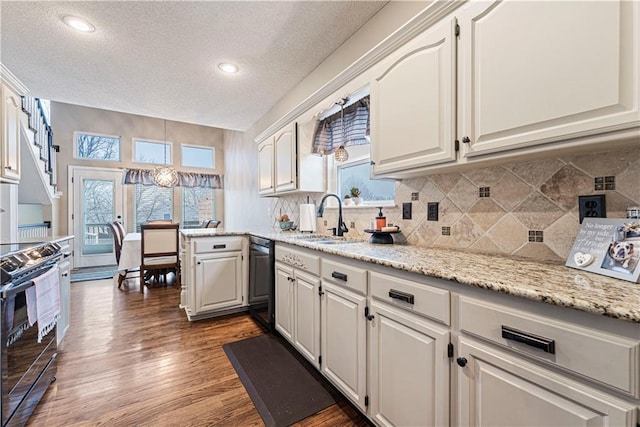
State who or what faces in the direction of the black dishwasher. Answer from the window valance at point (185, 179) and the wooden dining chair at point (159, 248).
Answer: the window valance

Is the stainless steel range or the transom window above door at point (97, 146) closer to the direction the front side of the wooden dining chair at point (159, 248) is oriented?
the transom window above door

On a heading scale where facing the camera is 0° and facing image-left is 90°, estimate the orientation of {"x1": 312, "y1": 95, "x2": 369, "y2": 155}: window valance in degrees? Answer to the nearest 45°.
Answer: approximately 45°

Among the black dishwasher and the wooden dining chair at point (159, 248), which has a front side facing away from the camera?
the wooden dining chair

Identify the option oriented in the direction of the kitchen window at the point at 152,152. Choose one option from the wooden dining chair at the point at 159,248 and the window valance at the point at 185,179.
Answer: the wooden dining chair

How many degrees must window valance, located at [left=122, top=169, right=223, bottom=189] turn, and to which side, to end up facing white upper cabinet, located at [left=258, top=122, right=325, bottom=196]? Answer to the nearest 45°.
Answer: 0° — it already faces it

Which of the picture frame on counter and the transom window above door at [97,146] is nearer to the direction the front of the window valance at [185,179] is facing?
the picture frame on counter

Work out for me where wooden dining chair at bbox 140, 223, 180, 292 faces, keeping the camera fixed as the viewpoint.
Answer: facing away from the viewer

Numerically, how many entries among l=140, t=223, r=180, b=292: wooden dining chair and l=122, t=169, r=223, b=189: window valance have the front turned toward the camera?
1

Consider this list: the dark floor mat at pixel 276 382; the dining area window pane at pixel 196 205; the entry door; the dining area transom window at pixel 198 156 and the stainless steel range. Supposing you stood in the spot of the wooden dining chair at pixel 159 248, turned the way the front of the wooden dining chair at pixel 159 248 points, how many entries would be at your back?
2

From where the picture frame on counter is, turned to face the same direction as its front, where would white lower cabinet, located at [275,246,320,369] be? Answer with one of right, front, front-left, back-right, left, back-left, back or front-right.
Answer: front-right
